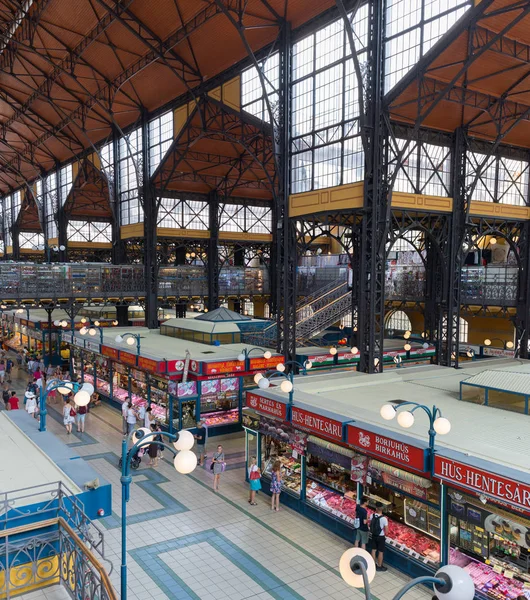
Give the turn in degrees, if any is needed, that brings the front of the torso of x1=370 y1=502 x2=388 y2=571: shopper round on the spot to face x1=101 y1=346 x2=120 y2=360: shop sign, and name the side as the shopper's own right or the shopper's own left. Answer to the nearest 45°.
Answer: approximately 90° to the shopper's own left

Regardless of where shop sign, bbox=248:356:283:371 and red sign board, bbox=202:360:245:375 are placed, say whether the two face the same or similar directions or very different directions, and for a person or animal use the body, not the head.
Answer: same or similar directions

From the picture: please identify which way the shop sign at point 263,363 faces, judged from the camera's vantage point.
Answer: facing the viewer

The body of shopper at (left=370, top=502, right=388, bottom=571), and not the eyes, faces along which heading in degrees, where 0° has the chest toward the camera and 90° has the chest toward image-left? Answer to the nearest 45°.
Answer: approximately 225°

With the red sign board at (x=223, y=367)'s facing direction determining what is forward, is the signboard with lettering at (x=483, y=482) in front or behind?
in front

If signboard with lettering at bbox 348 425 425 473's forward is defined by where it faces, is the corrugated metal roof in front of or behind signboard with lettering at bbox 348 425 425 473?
behind

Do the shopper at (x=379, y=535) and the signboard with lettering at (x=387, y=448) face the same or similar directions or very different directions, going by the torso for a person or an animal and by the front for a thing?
very different directions

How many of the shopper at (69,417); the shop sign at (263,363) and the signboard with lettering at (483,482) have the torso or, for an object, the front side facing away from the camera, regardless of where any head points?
1

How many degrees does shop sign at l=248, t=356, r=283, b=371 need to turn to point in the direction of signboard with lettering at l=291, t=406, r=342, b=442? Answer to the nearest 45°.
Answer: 0° — it already faces it

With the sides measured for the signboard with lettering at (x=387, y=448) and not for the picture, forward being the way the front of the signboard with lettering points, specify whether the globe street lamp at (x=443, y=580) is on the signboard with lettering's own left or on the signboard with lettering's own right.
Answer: on the signboard with lettering's own left

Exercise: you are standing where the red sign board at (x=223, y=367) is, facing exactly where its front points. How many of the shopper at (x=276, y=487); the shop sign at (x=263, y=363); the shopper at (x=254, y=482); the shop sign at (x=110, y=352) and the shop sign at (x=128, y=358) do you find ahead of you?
2

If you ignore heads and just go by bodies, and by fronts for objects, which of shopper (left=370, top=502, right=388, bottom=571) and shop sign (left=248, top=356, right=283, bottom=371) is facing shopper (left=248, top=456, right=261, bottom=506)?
the shop sign

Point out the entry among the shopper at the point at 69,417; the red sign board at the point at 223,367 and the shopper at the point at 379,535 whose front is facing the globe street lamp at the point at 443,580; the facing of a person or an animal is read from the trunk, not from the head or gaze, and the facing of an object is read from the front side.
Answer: the red sign board

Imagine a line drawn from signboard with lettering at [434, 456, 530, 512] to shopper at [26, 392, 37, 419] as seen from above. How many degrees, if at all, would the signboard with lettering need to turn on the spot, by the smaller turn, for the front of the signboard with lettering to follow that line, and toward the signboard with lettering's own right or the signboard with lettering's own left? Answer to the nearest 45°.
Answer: approximately 45° to the signboard with lettering's own right

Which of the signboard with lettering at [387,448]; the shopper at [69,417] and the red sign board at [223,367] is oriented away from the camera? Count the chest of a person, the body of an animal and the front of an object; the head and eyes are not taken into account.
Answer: the shopper

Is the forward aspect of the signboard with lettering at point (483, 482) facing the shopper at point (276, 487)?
no

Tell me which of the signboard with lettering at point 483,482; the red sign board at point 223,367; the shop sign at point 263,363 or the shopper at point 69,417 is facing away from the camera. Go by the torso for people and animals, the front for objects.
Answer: the shopper

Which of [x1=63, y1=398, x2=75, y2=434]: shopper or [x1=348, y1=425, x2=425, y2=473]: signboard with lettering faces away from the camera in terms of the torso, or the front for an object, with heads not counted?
the shopper

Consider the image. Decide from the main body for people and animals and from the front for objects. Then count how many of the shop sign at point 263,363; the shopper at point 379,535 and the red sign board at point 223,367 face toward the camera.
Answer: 2

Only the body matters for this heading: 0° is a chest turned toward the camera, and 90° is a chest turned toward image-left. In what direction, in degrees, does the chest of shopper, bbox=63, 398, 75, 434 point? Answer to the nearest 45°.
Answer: approximately 180°

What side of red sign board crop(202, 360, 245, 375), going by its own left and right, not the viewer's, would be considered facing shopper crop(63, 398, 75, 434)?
right
